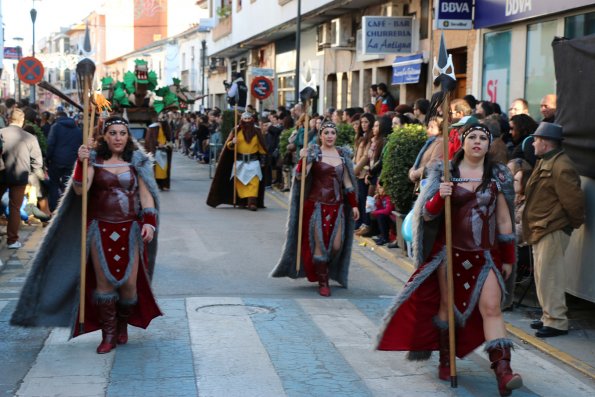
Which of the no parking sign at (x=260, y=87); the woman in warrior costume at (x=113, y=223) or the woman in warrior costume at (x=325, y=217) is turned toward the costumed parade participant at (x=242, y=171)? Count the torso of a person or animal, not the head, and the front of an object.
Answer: the no parking sign

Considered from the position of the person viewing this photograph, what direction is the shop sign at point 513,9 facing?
facing the viewer and to the left of the viewer

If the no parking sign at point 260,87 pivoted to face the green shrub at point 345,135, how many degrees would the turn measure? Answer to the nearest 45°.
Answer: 0° — it already faces it

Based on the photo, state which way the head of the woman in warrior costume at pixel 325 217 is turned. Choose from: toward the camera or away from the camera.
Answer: toward the camera

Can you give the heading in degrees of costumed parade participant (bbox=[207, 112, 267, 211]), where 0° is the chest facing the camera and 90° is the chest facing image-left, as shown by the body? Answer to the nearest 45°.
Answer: approximately 0°

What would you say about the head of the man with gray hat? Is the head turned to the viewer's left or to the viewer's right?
to the viewer's left

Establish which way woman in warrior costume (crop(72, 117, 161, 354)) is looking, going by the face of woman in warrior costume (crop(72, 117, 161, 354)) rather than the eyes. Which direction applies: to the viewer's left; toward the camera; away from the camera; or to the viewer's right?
toward the camera

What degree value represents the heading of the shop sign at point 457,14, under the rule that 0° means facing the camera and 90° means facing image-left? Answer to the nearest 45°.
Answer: approximately 0°

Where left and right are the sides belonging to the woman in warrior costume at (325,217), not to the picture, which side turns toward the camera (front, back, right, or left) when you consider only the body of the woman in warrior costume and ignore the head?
front
